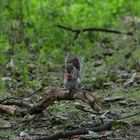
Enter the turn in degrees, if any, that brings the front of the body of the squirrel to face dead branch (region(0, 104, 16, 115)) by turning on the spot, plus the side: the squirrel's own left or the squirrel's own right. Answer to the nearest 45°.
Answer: approximately 45° to the squirrel's own right

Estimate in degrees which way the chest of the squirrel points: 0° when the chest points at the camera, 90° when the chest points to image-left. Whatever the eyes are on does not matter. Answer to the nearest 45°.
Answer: approximately 45°

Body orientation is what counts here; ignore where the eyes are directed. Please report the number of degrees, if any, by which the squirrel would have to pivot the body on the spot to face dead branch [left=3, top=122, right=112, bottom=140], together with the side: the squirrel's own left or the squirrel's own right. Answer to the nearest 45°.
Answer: approximately 45° to the squirrel's own left
